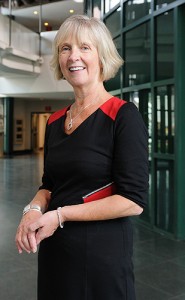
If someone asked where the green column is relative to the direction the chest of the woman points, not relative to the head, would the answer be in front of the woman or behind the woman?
behind

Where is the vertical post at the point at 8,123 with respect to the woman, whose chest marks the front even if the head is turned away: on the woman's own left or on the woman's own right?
on the woman's own right

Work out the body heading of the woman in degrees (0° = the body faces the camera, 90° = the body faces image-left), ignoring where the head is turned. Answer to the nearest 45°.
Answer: approximately 45°

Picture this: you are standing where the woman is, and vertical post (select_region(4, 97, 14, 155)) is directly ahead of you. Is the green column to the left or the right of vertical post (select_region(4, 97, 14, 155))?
right
